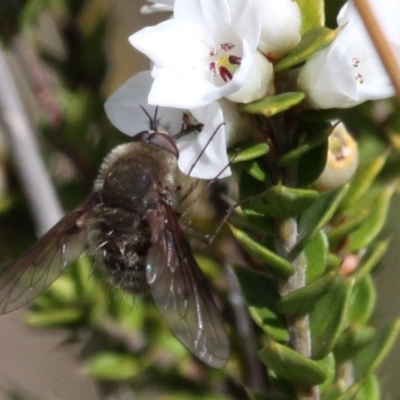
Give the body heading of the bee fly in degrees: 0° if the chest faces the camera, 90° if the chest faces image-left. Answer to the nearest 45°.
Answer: approximately 180°
